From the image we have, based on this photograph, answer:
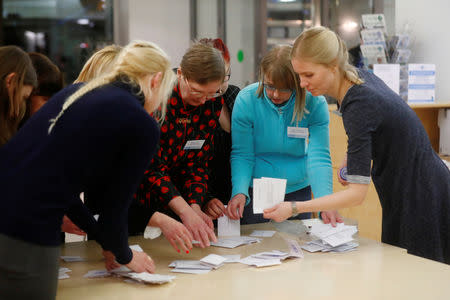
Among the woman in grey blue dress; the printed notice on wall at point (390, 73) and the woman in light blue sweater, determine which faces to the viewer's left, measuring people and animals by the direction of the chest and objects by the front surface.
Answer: the woman in grey blue dress

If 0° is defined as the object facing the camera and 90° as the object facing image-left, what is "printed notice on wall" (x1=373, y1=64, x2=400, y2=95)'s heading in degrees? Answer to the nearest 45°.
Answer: approximately 0°

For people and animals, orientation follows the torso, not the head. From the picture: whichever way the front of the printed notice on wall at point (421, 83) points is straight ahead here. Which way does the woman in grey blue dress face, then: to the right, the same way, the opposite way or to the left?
to the right

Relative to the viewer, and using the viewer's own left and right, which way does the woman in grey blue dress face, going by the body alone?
facing to the left of the viewer

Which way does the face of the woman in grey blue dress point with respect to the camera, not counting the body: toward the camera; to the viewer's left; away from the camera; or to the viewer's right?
to the viewer's left

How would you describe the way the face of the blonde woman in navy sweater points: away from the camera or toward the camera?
away from the camera
